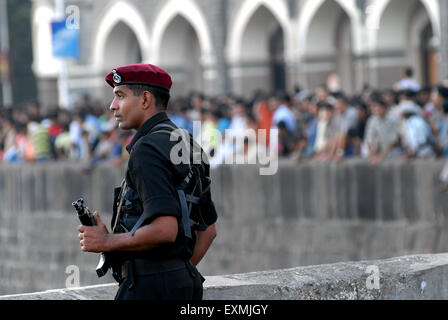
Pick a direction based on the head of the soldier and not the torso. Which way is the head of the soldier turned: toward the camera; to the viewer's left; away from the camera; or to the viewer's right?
to the viewer's left

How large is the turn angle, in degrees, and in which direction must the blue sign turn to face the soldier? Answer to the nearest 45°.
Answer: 0° — it already faces them

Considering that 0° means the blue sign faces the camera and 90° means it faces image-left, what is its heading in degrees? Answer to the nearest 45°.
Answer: approximately 0°
